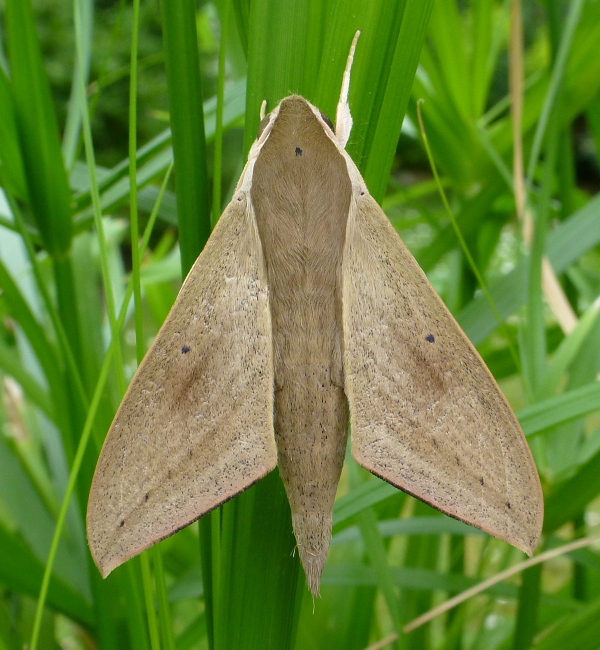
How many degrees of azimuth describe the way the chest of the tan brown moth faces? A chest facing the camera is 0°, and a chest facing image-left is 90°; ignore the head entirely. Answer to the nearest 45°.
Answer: approximately 180°
